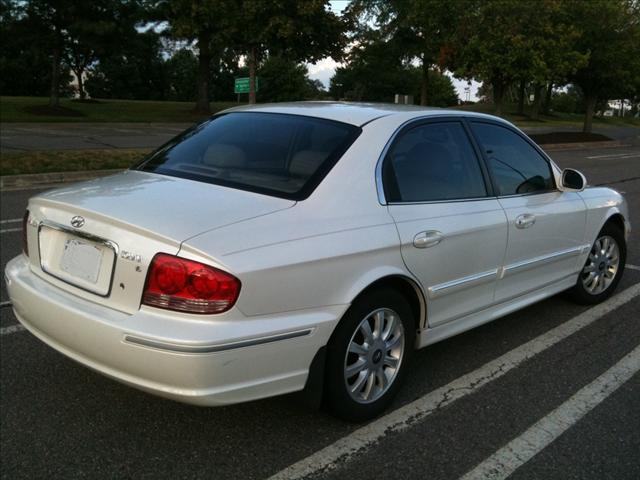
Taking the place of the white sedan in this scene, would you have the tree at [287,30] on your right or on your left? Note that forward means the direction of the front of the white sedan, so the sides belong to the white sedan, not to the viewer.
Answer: on your left

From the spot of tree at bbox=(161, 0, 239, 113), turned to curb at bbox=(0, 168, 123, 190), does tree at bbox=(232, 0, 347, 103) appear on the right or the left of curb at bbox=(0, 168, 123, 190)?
left

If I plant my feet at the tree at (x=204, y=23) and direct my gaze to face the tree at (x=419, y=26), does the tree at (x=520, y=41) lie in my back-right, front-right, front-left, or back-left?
front-right

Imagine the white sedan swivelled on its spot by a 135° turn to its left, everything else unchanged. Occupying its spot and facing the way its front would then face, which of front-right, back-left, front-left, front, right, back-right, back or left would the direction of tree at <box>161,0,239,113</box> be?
right

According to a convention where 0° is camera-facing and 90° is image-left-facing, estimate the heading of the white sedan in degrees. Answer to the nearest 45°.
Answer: approximately 225°

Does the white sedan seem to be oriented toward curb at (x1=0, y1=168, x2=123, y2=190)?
no

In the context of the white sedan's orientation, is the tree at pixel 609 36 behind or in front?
in front

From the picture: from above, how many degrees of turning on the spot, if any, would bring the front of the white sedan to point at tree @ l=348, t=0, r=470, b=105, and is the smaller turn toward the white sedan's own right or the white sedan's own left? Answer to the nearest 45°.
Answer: approximately 45° to the white sedan's own left

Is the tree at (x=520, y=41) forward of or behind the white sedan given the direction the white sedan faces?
forward
